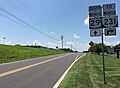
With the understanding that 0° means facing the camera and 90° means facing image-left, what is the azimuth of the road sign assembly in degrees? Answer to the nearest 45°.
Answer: approximately 0°
